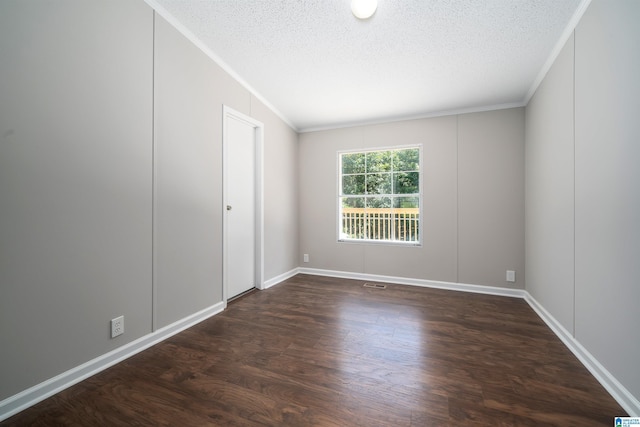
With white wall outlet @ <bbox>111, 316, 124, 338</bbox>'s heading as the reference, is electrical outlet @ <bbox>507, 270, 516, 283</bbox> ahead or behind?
ahead

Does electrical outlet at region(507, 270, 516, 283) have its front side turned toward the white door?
no

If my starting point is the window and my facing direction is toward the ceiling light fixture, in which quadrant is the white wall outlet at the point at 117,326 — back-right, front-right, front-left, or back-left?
front-right

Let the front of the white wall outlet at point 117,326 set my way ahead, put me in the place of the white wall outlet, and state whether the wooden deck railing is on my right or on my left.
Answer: on my left

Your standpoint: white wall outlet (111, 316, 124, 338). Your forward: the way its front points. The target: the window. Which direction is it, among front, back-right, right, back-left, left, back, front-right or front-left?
front-left

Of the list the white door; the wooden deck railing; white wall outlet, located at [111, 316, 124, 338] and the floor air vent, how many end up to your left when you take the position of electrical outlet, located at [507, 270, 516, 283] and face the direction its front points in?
0

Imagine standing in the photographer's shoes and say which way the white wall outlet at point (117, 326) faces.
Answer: facing the viewer and to the right of the viewer

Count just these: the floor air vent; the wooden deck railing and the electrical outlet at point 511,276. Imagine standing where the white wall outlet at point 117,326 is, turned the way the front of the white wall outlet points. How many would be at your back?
0

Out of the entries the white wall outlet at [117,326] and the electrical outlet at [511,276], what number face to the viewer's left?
0

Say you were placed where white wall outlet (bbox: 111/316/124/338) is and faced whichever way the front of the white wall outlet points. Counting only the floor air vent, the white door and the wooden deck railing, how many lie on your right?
0

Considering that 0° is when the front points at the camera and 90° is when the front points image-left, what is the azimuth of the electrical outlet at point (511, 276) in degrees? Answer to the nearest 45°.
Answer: approximately 0°

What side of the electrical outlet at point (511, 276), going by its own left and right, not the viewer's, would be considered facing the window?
right

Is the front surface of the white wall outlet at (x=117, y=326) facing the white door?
no
